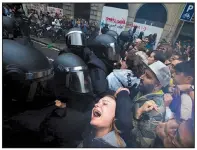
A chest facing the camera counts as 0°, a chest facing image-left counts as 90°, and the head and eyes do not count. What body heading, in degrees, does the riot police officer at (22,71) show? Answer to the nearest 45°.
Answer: approximately 270°

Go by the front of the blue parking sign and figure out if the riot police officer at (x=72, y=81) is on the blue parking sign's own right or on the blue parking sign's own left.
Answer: on the blue parking sign's own right
